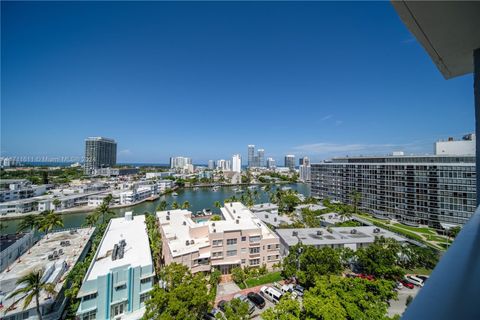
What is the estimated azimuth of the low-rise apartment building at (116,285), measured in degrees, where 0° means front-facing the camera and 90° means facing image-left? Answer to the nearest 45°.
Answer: approximately 0°

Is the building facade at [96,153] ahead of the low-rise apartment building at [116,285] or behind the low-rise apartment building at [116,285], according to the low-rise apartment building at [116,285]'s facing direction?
behind

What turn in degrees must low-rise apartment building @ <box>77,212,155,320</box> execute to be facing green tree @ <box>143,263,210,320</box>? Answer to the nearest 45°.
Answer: approximately 45° to its left

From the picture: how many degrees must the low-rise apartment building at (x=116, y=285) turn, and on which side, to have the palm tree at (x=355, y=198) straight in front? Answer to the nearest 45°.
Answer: approximately 90° to its left

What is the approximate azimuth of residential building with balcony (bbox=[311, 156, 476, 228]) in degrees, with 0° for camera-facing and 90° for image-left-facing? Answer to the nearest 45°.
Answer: approximately 45°

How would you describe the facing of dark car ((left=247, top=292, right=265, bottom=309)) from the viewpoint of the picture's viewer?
facing away from the viewer and to the left of the viewer

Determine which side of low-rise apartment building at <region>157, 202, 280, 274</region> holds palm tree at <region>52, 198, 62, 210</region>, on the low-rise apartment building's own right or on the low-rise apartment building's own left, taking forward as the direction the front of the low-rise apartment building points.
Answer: on the low-rise apartment building's own right

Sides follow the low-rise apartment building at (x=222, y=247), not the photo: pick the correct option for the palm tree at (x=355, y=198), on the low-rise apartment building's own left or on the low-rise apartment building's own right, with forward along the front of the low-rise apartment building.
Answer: on the low-rise apartment building's own left
